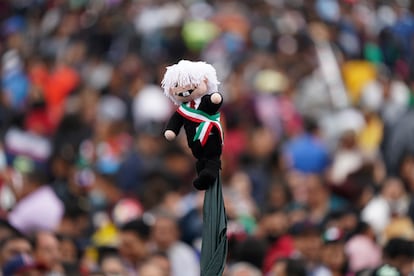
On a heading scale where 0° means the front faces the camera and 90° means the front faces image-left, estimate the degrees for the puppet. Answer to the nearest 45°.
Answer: approximately 45°
